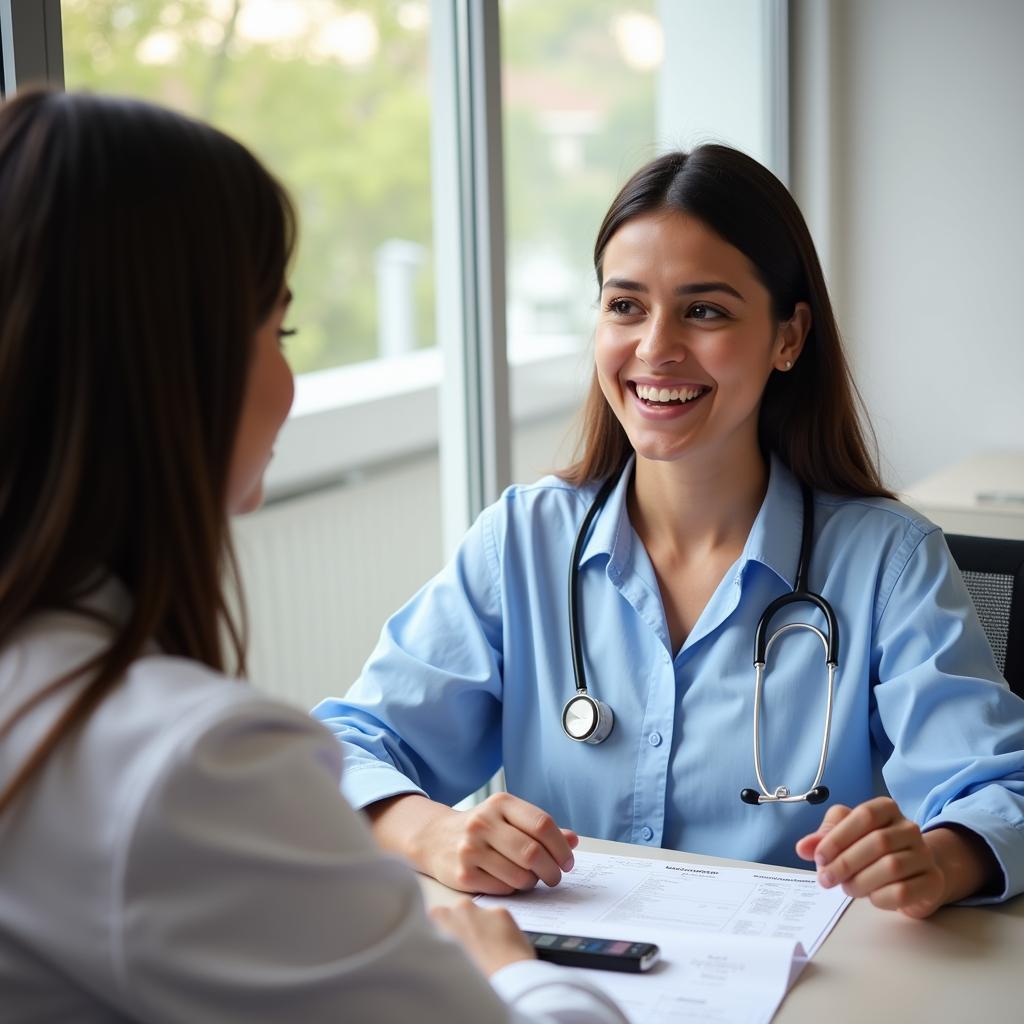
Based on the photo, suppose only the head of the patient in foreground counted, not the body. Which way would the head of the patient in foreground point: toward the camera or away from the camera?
away from the camera

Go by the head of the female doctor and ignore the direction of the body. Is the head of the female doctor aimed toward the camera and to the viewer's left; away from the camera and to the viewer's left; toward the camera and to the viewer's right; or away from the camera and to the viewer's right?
toward the camera and to the viewer's left

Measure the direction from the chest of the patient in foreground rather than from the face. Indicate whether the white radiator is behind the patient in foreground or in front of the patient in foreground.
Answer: in front

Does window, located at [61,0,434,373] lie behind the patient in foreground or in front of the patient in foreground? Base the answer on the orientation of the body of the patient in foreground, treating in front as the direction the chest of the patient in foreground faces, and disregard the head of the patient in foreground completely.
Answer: in front

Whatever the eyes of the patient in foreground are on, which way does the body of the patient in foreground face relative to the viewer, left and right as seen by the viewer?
facing away from the viewer and to the right of the viewer
